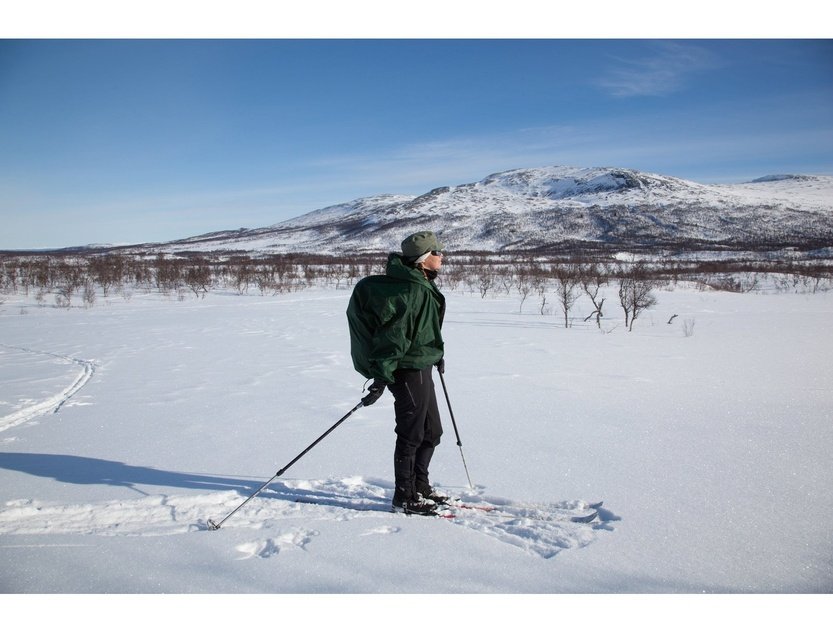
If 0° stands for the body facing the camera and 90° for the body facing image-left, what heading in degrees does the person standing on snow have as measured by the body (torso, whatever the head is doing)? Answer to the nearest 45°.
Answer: approximately 270°

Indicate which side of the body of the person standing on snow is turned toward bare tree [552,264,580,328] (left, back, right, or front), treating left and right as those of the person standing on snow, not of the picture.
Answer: left

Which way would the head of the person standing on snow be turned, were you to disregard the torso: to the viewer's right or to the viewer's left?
to the viewer's right
